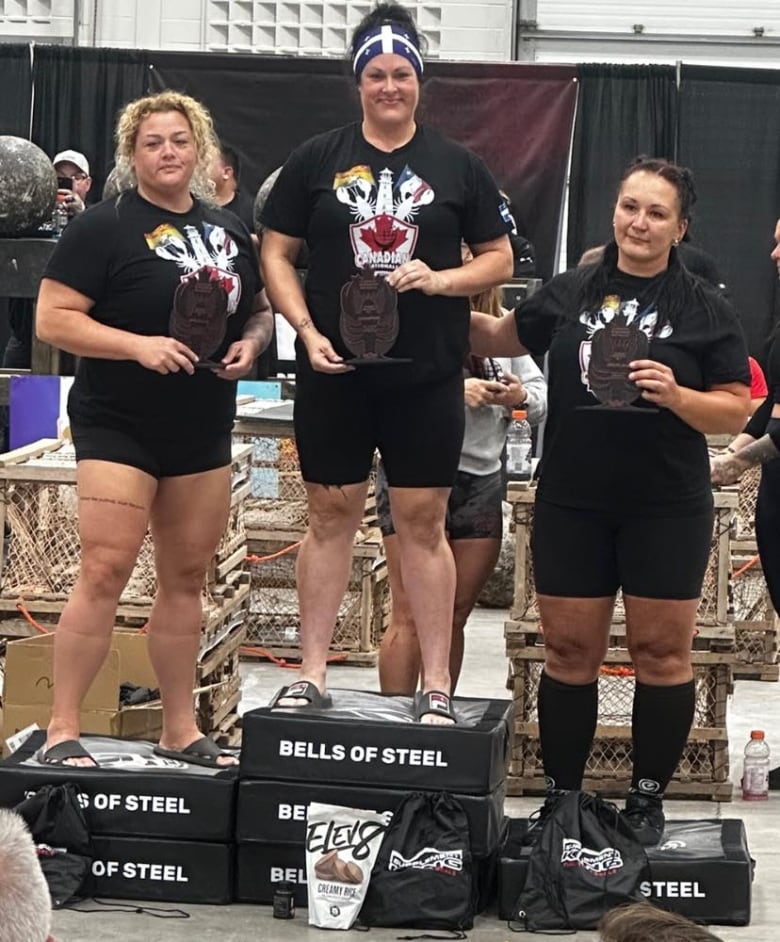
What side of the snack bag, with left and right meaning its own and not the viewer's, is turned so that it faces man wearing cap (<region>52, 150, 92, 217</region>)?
back

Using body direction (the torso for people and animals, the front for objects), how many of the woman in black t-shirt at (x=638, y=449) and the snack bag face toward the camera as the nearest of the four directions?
2

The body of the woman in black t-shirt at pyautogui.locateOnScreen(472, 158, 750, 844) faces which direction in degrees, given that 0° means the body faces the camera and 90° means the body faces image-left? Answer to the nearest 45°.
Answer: approximately 0°

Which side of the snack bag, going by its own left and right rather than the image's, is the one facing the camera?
front

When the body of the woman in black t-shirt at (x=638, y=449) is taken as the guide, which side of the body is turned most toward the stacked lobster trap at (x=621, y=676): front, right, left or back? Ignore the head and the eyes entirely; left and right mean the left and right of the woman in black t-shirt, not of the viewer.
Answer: back

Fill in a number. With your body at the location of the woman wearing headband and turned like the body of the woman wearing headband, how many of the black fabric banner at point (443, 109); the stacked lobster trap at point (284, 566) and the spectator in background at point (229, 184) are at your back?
3

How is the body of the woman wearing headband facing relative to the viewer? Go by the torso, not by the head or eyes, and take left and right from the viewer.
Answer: facing the viewer

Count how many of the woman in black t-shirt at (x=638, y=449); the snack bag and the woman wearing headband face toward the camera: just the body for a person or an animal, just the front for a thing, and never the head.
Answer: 3
